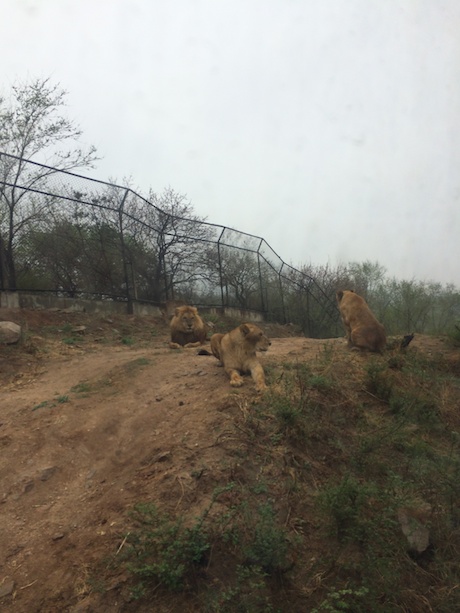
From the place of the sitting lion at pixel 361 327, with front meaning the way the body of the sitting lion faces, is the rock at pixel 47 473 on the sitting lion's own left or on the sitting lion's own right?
on the sitting lion's own left

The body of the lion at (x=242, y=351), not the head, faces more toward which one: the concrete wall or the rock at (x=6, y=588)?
the rock

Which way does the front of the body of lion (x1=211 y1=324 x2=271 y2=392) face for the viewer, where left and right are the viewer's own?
facing the viewer and to the right of the viewer

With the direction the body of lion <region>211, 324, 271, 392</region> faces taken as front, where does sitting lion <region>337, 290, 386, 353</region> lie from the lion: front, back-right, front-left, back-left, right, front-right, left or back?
left

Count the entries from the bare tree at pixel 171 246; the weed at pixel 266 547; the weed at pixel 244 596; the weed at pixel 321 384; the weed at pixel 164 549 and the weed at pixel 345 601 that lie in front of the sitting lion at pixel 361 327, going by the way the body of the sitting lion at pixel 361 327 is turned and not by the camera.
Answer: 1

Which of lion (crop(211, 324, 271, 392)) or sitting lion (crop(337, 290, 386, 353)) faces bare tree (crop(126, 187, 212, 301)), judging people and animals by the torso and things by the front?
the sitting lion

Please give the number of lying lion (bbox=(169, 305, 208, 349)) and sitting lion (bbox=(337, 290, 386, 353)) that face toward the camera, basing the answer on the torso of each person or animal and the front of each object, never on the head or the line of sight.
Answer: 1

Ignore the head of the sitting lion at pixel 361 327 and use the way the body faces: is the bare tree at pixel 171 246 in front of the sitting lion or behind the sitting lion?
in front

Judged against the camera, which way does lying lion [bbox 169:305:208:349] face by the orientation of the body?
toward the camera

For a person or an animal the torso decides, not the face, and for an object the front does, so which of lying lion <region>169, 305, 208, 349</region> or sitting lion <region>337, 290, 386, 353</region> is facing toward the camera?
lying lion <region>169, 305, 208, 349</region>

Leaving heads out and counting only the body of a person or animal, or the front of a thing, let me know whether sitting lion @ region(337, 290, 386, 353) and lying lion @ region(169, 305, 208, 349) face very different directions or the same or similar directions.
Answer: very different directions

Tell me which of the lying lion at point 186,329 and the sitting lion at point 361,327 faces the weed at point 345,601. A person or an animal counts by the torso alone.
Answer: the lying lion at point 186,329

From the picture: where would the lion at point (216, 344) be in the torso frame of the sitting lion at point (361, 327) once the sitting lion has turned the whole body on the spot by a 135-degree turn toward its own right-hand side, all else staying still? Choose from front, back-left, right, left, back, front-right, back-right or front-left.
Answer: back-right

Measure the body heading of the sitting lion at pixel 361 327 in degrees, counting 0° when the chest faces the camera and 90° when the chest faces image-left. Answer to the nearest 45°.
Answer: approximately 135°

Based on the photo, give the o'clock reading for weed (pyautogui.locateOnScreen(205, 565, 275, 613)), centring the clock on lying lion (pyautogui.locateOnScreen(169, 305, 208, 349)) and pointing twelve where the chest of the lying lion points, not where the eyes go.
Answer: The weed is roughly at 12 o'clock from the lying lion.

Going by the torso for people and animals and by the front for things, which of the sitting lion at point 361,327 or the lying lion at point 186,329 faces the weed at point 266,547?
the lying lion at point 186,329

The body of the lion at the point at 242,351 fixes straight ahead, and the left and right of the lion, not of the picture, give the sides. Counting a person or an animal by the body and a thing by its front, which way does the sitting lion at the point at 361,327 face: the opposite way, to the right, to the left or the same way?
the opposite way
